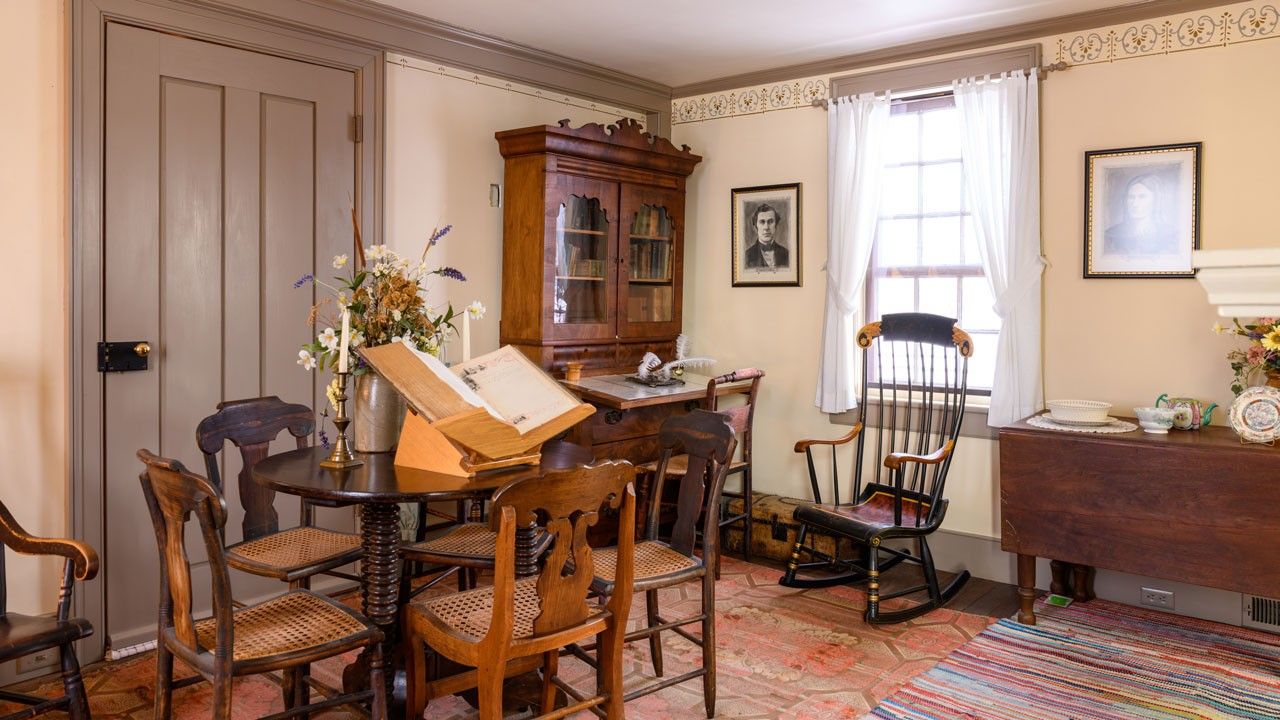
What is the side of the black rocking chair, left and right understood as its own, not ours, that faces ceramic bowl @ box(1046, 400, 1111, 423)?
left

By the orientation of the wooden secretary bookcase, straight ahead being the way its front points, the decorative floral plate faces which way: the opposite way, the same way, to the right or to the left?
to the right

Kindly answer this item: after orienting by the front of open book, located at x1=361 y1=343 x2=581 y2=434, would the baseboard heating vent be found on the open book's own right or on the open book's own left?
on the open book's own left

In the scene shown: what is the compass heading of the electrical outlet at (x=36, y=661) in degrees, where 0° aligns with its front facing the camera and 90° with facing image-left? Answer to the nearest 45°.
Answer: approximately 315°

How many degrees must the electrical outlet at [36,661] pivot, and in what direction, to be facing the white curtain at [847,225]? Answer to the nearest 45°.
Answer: approximately 45° to its left

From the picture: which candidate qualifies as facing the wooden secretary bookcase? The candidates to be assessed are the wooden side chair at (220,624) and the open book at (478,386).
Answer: the wooden side chair

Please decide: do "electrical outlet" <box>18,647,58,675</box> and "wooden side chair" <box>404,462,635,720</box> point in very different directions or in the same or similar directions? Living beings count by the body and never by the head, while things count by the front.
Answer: very different directions

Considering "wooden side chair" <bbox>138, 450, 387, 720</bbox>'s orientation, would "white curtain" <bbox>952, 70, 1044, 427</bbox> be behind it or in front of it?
in front

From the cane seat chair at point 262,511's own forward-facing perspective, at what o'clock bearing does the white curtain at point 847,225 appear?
The white curtain is roughly at 10 o'clock from the cane seat chair.

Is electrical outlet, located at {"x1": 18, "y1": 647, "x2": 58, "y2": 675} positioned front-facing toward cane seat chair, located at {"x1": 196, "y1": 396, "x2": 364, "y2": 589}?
no
